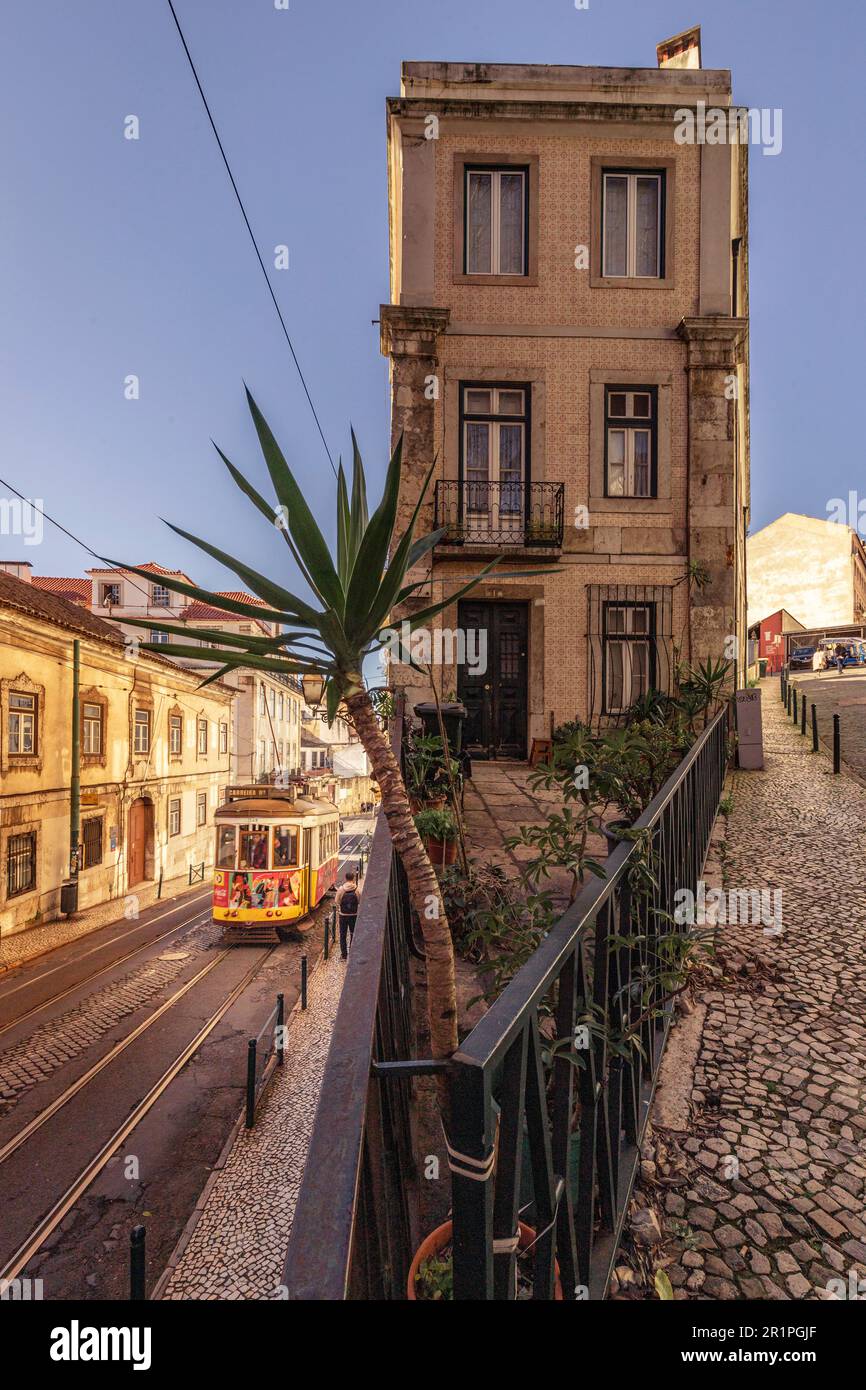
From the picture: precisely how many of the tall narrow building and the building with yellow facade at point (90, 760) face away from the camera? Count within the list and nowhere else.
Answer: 0

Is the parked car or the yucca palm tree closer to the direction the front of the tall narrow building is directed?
the yucca palm tree

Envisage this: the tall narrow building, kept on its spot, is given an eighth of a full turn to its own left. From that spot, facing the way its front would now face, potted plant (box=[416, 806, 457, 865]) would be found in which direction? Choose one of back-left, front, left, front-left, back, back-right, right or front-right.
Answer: front-right

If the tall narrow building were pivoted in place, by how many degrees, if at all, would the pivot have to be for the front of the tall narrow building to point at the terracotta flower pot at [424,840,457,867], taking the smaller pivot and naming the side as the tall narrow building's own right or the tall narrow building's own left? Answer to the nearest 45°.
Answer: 0° — it already faces it

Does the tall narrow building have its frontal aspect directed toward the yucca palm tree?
yes

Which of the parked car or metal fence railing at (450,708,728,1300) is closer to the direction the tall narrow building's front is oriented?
the metal fence railing

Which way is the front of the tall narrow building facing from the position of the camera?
facing the viewer

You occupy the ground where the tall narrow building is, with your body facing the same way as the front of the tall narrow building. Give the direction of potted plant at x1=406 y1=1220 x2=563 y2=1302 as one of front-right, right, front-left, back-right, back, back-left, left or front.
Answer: front

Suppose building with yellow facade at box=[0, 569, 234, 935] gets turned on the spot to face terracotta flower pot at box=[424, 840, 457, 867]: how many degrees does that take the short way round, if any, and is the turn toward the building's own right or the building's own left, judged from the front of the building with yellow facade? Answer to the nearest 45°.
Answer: approximately 45° to the building's own right

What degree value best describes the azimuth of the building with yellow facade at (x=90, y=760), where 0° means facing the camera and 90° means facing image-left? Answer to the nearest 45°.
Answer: approximately 315°
